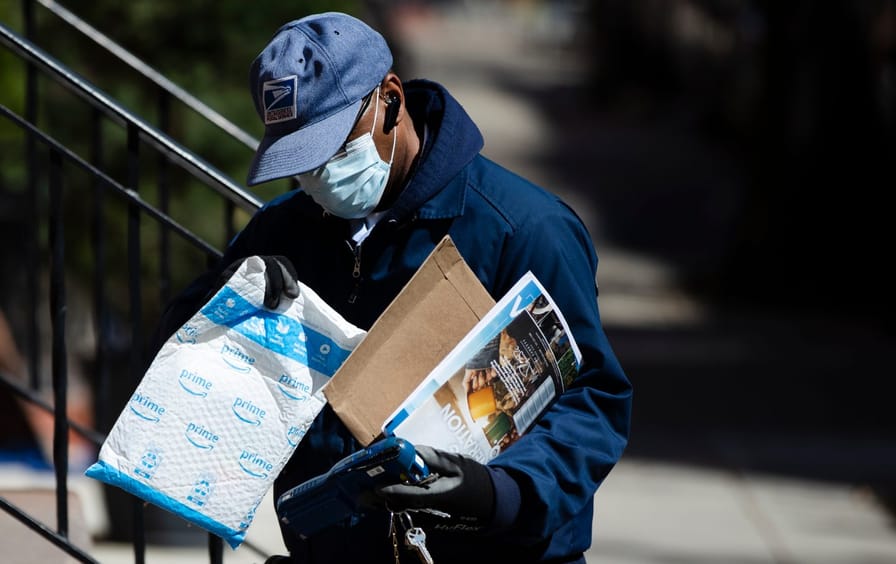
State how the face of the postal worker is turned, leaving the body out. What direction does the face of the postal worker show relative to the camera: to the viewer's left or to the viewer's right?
to the viewer's left

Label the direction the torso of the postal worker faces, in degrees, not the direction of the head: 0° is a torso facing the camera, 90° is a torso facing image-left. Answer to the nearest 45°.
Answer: approximately 45°
